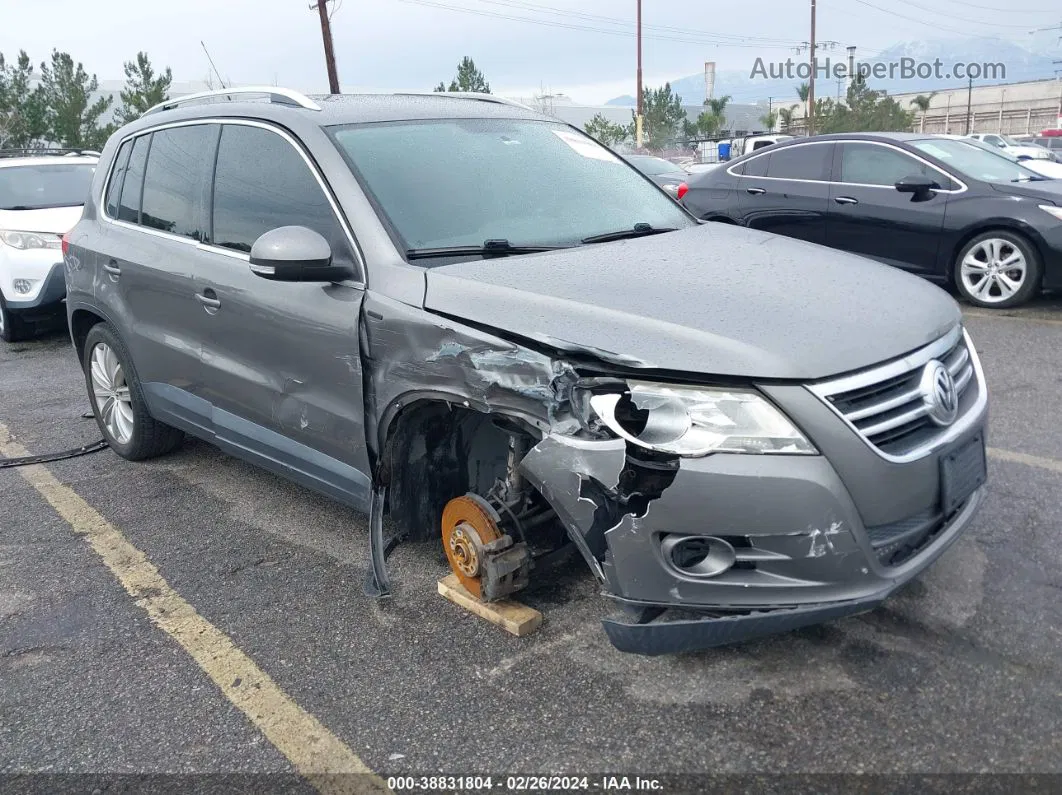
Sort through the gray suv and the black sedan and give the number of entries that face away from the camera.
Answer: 0

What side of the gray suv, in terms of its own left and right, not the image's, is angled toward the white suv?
back

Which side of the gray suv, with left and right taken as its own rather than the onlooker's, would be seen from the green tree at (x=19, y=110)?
back

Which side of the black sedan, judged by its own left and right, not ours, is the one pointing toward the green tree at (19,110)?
back

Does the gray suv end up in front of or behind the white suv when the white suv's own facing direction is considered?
in front

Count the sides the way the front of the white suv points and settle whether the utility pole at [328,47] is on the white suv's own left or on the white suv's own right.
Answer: on the white suv's own left

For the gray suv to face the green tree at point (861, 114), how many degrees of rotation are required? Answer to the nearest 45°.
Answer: approximately 135° to its left

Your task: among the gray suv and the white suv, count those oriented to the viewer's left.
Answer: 0

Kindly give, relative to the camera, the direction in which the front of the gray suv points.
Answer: facing the viewer and to the right of the viewer

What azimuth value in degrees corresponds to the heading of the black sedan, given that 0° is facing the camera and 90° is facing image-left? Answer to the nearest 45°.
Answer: approximately 315°
